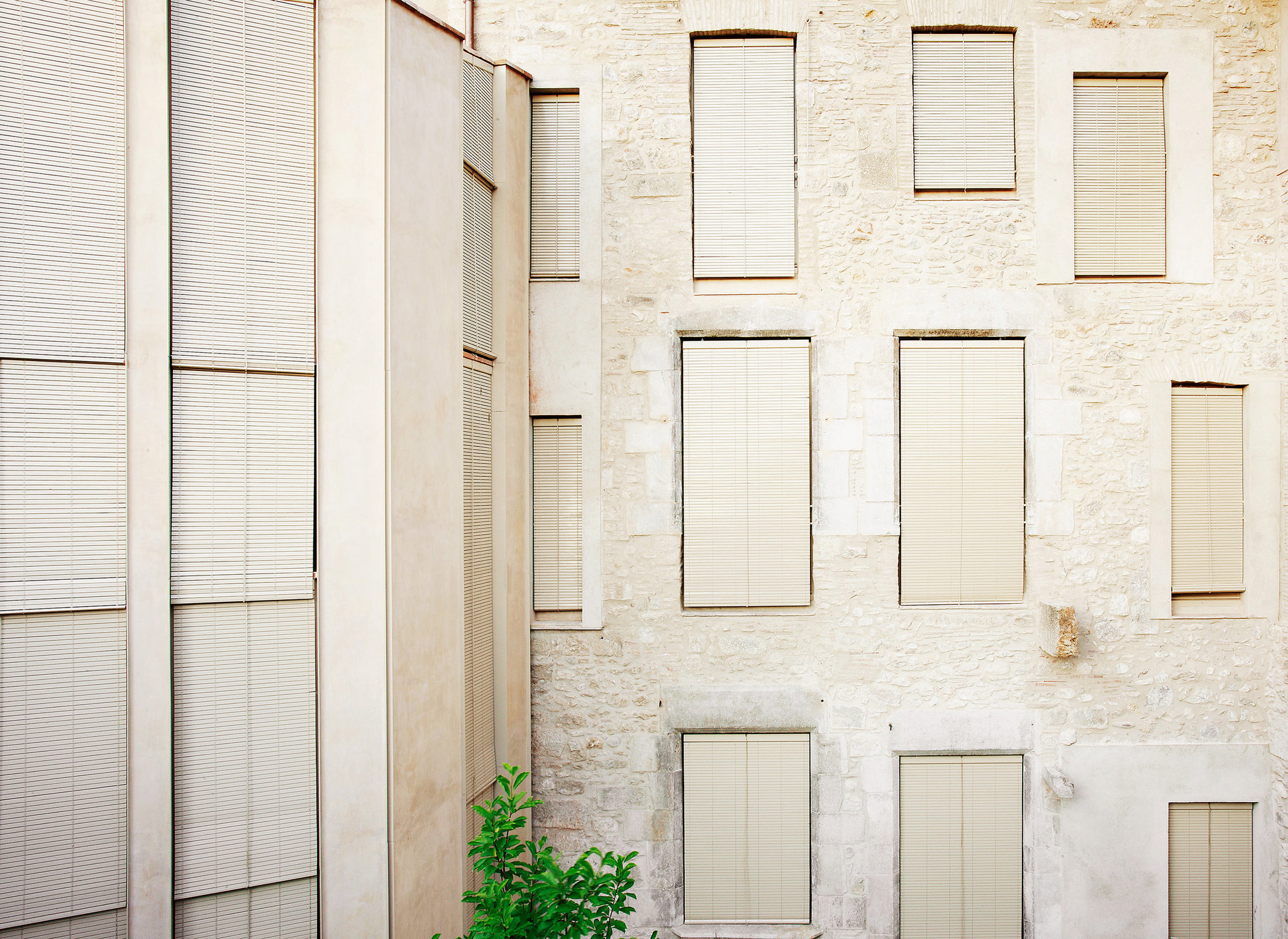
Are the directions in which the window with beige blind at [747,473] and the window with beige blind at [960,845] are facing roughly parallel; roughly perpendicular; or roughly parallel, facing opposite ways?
roughly parallel

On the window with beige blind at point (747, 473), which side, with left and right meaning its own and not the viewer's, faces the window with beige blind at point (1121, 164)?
left

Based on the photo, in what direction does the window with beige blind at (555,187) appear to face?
toward the camera

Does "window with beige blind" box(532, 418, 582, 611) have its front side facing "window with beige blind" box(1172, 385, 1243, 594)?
no

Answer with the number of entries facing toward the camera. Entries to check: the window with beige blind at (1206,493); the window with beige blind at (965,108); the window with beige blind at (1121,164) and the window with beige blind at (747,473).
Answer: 4

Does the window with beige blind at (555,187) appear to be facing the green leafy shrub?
yes

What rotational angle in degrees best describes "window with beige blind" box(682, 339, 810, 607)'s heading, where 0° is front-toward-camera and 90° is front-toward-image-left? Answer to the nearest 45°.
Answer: approximately 0°

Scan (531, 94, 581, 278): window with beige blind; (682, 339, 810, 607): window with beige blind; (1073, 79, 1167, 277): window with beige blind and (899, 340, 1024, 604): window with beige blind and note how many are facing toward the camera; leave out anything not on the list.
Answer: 4

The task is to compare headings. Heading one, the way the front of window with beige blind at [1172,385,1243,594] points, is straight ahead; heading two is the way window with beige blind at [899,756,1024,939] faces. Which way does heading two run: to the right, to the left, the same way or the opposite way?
the same way

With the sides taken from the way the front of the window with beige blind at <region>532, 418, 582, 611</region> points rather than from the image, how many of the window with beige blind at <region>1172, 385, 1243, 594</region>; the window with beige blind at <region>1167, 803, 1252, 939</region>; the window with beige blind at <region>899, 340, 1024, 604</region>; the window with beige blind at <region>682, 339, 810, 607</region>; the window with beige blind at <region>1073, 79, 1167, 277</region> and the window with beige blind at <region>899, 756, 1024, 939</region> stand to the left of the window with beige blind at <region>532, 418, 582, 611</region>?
6

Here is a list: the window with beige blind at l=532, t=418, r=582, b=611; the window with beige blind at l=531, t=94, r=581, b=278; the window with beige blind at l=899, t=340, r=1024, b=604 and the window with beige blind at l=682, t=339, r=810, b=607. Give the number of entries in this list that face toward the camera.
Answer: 4

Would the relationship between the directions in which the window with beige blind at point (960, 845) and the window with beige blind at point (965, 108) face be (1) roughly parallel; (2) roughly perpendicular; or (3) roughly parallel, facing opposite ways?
roughly parallel

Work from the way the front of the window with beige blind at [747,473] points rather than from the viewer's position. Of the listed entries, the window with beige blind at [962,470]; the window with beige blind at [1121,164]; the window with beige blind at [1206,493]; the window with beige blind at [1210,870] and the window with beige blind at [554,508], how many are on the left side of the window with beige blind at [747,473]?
4

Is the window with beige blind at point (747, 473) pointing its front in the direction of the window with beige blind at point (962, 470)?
no
